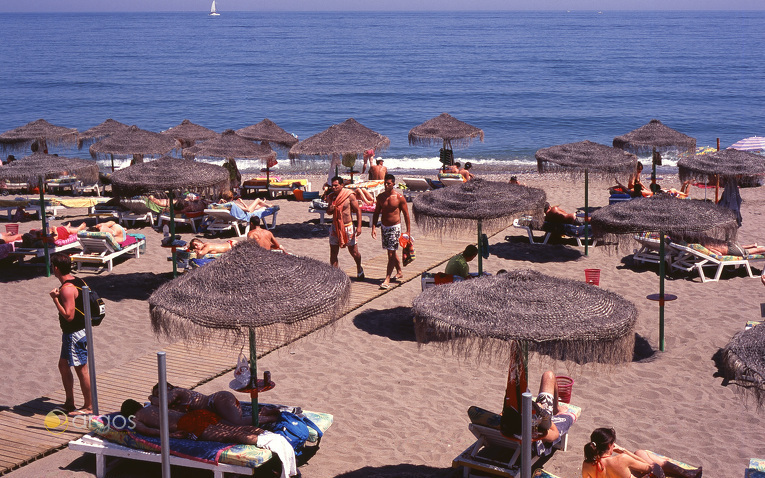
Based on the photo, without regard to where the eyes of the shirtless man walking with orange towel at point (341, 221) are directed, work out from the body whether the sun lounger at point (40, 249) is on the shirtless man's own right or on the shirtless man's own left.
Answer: on the shirtless man's own right

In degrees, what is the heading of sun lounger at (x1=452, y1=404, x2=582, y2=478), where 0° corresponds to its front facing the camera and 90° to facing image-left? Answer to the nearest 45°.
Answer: approximately 225°

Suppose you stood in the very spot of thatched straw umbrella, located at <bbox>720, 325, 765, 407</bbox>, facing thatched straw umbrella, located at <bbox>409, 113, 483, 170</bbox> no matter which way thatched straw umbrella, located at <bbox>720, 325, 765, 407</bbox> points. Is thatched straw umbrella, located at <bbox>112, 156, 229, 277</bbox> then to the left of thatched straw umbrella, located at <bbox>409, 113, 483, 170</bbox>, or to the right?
left

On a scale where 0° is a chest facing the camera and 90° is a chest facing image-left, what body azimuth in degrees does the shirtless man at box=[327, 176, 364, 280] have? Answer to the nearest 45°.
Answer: approximately 45°

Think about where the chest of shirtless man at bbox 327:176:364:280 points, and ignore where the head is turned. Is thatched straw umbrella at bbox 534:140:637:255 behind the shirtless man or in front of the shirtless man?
behind

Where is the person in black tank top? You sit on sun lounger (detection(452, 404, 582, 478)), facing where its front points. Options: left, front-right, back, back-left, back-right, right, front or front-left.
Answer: back-left

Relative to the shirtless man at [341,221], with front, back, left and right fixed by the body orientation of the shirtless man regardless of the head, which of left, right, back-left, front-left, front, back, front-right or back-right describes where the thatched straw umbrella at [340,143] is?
back-right

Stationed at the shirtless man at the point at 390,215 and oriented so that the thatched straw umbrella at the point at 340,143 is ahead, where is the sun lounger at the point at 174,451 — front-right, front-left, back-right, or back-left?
back-left

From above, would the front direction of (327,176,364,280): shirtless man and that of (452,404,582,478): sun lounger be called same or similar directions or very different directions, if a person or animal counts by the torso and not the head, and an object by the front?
very different directions
